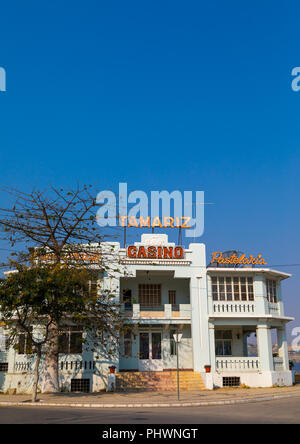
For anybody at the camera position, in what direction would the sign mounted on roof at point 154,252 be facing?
facing the viewer

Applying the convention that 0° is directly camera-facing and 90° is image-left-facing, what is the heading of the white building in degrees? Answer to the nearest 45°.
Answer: approximately 0°
